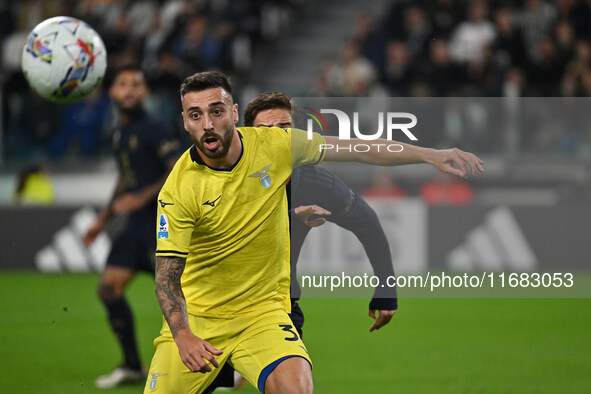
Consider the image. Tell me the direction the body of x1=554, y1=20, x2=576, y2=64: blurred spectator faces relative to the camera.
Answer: toward the camera

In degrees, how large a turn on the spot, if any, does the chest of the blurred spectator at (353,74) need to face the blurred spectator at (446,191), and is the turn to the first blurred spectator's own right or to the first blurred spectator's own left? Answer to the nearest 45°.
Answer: approximately 45° to the first blurred spectator's own left

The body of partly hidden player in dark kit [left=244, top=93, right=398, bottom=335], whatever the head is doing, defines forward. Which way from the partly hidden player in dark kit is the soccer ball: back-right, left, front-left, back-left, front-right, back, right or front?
front

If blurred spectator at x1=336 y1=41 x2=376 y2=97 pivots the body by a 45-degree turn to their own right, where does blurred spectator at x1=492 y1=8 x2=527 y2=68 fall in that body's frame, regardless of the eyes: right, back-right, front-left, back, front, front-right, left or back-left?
back-left

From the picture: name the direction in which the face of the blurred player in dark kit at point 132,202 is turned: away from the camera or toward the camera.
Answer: toward the camera

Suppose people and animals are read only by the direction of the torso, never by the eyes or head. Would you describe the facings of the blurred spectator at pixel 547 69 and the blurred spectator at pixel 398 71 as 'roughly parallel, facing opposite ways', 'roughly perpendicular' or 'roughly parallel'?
roughly parallel

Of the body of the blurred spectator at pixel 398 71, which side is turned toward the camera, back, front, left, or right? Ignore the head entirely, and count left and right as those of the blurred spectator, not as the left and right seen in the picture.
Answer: front

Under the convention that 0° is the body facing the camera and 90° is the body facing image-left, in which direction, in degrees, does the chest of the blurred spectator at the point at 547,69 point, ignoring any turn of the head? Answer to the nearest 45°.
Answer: approximately 0°

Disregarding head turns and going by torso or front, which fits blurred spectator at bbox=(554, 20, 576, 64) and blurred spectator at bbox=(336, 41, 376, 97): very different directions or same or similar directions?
same or similar directions

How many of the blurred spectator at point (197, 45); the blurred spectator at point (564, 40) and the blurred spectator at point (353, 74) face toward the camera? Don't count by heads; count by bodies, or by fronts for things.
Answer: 3

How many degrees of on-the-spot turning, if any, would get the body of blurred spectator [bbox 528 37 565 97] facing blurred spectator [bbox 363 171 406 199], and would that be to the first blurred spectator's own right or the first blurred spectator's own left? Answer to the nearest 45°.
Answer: approximately 45° to the first blurred spectator's own right

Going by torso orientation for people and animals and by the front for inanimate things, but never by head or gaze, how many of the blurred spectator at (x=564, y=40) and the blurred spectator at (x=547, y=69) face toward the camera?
2

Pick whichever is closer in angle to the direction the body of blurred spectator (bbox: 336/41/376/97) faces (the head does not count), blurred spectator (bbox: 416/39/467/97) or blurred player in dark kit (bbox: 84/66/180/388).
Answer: the blurred player in dark kit

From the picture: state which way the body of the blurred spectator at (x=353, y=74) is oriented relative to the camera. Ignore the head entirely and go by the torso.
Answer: toward the camera

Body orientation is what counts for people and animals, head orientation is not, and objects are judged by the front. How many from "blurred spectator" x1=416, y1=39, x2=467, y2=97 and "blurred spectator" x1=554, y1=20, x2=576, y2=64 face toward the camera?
2
